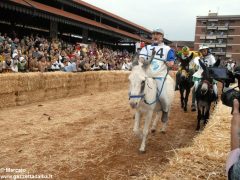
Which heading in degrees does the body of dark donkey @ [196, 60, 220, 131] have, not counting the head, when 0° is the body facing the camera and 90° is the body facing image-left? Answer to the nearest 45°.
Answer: approximately 0°

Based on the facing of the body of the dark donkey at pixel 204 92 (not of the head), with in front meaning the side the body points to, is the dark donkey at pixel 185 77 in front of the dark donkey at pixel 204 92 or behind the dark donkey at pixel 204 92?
behind

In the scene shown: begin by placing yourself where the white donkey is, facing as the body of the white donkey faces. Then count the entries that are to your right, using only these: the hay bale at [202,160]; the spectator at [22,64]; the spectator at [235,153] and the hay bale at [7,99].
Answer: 2

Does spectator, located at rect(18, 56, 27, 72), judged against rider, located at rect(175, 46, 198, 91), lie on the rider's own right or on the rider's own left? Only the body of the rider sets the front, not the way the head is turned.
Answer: on the rider's own right

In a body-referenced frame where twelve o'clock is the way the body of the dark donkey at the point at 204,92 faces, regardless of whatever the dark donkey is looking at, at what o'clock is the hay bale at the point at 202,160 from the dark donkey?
The hay bale is roughly at 12 o'clock from the dark donkey.

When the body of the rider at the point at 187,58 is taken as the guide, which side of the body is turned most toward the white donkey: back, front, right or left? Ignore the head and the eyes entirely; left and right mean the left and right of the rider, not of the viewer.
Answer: front

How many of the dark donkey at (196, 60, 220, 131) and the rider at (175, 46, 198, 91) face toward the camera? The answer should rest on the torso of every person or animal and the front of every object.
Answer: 2

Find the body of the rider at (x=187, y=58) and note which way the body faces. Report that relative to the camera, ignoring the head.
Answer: toward the camera

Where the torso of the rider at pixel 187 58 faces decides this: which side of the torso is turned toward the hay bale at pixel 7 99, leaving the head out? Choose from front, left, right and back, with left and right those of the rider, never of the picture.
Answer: right

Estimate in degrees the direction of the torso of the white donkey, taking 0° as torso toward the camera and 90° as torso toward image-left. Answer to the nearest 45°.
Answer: approximately 45°

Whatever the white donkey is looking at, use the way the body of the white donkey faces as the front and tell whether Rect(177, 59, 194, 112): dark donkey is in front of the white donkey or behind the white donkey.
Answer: behind

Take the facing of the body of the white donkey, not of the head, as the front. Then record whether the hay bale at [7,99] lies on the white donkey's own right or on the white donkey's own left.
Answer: on the white donkey's own right

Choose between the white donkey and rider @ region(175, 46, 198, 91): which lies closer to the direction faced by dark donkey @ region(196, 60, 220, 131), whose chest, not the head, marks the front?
the white donkey

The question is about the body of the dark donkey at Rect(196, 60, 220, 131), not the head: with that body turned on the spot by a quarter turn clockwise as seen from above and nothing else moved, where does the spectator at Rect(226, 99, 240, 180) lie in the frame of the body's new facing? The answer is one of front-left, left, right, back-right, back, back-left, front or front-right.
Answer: left

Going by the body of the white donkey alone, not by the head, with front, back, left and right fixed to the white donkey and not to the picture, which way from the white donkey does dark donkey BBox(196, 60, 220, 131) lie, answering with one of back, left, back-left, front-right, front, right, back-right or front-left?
back

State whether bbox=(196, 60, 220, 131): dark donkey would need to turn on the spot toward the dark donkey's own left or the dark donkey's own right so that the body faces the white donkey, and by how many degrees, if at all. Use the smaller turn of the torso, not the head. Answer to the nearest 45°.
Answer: approximately 45° to the dark donkey's own right

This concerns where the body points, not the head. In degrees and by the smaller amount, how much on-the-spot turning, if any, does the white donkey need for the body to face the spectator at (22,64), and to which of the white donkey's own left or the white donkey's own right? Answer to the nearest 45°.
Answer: approximately 90° to the white donkey's own right

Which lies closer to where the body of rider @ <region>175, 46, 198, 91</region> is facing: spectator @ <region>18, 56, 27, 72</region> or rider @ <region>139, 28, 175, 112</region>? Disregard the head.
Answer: the rider
